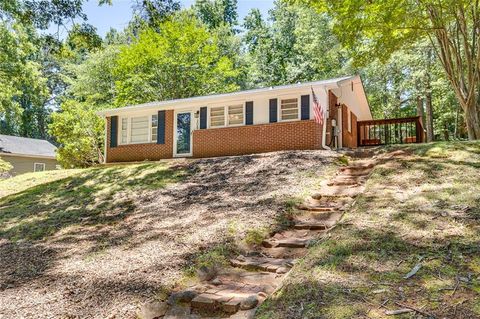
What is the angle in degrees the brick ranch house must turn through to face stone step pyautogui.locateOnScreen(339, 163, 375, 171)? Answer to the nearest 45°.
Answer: approximately 90° to its left

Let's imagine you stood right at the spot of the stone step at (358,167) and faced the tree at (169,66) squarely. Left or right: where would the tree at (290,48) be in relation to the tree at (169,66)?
right

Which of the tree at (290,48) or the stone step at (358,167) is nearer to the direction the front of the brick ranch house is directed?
the stone step

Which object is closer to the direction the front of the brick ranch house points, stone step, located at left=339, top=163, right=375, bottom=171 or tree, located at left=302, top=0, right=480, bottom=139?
the stone step

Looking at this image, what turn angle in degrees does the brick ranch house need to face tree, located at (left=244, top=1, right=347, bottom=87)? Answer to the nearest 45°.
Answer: approximately 135° to its right

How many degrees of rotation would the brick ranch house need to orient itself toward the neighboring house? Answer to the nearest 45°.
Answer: approximately 90° to its right

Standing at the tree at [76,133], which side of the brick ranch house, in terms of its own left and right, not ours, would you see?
right

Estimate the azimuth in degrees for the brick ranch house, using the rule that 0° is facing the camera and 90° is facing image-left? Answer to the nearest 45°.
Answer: approximately 45°

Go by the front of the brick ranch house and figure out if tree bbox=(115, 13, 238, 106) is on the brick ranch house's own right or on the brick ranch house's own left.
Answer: on the brick ranch house's own right

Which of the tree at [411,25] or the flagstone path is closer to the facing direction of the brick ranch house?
the flagstone path

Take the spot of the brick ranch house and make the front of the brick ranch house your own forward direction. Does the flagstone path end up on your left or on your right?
on your left

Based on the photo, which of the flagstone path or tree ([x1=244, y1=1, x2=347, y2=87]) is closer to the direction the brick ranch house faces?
the flagstone path
